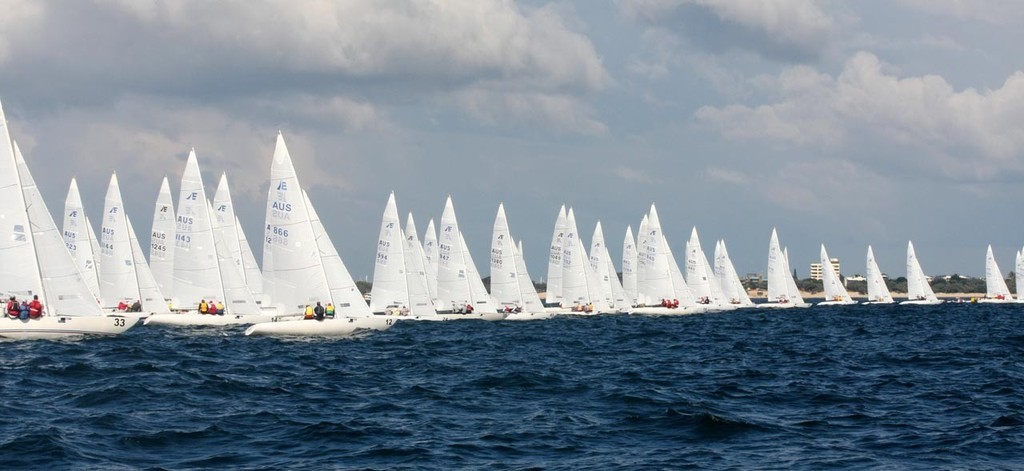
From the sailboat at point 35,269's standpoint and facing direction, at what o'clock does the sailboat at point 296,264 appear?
the sailboat at point 296,264 is roughly at 11 o'clock from the sailboat at point 35,269.

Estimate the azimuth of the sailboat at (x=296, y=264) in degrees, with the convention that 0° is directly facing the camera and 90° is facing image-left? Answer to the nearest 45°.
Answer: approximately 270°

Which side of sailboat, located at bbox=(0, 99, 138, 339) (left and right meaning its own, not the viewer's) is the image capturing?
right

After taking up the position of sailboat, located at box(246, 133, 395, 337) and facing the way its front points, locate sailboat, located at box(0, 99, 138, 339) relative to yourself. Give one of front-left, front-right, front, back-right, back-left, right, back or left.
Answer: back-right

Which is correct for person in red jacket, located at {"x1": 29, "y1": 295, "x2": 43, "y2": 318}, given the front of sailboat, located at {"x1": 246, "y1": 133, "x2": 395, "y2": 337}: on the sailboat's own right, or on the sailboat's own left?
on the sailboat's own right

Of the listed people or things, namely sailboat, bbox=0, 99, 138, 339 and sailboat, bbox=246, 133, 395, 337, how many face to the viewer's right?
2

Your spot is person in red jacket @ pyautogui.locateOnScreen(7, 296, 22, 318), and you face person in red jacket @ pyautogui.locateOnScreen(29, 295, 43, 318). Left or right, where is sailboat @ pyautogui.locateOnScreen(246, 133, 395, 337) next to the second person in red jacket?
left
